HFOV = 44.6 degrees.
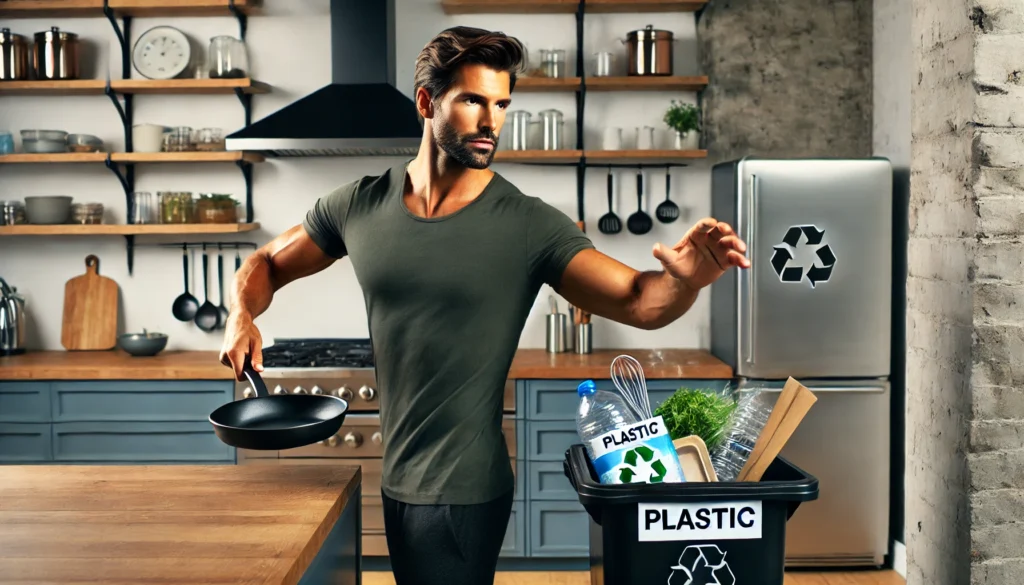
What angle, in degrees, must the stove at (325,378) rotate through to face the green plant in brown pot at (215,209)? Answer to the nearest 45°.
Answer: approximately 135° to its right

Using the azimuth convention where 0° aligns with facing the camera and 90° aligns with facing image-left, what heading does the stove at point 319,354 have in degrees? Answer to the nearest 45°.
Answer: approximately 0°

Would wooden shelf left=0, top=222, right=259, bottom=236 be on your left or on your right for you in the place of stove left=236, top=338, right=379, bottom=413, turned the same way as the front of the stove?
on your right

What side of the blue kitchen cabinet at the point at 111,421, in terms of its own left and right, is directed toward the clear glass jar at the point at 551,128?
left

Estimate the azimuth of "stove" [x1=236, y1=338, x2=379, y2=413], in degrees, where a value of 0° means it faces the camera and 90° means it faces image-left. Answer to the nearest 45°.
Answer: approximately 0°
